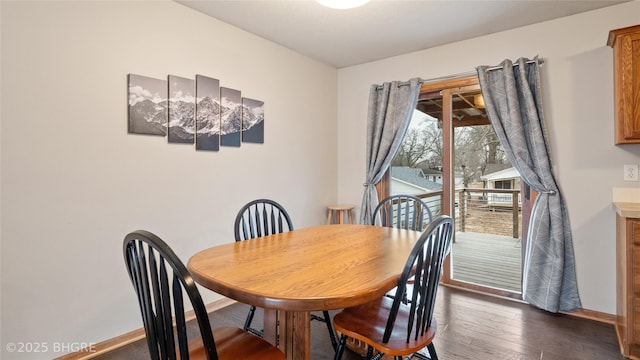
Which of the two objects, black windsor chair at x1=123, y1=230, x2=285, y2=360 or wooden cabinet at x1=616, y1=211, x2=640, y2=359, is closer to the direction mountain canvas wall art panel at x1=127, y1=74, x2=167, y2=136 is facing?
the wooden cabinet

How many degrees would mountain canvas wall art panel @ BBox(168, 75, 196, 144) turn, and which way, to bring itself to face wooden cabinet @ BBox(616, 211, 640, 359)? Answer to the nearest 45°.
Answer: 0° — it already faces it

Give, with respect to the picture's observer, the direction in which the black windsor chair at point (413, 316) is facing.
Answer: facing away from the viewer and to the left of the viewer

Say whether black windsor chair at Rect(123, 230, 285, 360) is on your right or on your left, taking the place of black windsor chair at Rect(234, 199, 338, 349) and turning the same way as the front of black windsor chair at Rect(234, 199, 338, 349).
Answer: on your right

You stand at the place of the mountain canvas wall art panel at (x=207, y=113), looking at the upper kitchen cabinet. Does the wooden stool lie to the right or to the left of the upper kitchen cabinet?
left

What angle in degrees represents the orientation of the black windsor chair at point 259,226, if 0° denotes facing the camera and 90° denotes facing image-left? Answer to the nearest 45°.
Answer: approximately 315°

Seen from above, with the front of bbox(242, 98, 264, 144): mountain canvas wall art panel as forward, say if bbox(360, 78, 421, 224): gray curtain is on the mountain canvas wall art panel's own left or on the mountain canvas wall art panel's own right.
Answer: on the mountain canvas wall art panel's own left

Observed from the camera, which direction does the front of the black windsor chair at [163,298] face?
facing away from the viewer and to the right of the viewer
